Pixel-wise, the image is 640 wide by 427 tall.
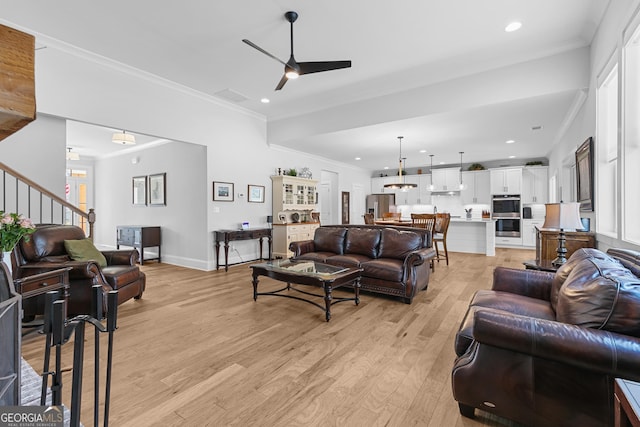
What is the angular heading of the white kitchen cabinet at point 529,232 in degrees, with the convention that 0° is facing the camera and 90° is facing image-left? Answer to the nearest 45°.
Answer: approximately 0°

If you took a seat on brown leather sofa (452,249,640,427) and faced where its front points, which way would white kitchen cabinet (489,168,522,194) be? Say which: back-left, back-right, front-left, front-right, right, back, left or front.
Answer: right

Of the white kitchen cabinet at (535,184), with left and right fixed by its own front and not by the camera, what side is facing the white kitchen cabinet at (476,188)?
right

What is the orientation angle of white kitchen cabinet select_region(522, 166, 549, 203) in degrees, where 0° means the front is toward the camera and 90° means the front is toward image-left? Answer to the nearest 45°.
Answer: approximately 0°

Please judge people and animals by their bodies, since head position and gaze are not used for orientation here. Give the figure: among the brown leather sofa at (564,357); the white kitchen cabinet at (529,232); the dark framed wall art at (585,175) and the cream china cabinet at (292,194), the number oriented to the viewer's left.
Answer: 2

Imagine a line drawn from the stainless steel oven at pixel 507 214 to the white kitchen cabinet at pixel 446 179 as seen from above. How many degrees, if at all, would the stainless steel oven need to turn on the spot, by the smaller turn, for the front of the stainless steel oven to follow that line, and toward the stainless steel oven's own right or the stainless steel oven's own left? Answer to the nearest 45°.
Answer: approximately 90° to the stainless steel oven's own right

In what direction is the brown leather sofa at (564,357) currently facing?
to the viewer's left

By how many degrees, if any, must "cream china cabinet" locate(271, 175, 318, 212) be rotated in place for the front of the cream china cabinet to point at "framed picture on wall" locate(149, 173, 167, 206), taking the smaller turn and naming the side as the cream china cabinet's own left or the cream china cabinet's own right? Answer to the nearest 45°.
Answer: approximately 135° to the cream china cabinet's own right

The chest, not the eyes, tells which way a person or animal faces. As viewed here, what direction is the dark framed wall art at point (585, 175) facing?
to the viewer's left

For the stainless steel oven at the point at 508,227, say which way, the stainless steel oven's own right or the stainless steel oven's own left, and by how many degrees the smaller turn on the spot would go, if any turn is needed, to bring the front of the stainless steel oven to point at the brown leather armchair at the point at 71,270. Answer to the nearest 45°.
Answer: approximately 45° to the stainless steel oven's own right
